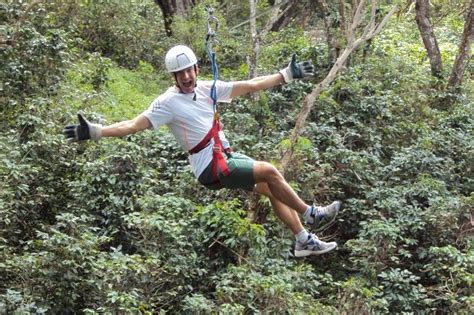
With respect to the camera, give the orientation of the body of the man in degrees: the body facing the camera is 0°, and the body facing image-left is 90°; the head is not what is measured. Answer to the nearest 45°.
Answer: approximately 315°

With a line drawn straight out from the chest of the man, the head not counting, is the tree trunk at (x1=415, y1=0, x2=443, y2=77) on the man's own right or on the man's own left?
on the man's own left

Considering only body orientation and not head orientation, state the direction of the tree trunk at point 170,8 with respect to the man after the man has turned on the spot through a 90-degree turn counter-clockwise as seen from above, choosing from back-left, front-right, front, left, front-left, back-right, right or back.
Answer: front-left

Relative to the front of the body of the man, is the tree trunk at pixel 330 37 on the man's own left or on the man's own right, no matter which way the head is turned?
on the man's own left
